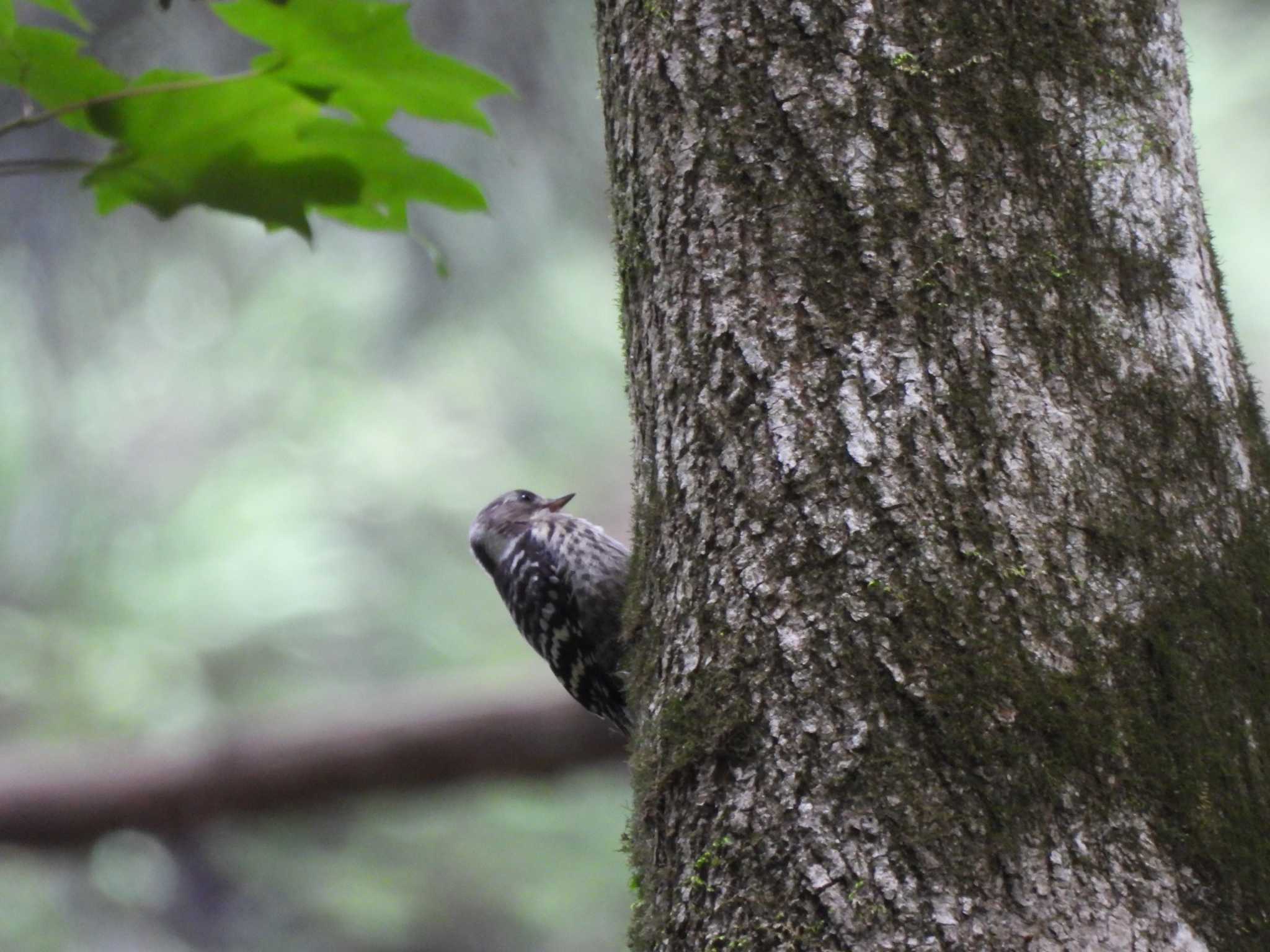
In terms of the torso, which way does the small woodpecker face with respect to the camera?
to the viewer's right

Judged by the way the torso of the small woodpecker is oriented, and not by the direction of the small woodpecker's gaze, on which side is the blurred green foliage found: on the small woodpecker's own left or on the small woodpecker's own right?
on the small woodpecker's own right

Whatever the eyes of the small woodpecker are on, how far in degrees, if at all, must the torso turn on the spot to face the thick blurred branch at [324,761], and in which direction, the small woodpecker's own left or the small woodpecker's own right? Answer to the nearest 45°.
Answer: approximately 135° to the small woodpecker's own left
